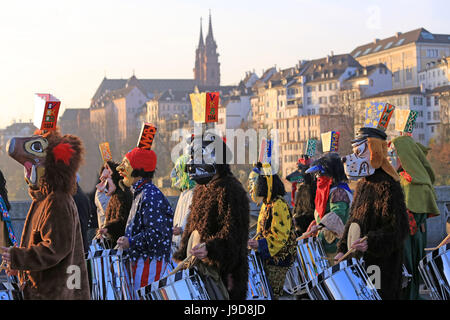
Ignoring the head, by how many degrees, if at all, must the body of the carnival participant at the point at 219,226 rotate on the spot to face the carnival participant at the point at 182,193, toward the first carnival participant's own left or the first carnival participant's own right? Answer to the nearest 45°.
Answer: approximately 135° to the first carnival participant's own right

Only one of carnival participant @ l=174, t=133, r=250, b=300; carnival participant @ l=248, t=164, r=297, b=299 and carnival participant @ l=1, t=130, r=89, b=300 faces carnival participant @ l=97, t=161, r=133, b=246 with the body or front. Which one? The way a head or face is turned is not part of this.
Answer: carnival participant @ l=248, t=164, r=297, b=299

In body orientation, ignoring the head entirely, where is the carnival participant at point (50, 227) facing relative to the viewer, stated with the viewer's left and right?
facing to the left of the viewer

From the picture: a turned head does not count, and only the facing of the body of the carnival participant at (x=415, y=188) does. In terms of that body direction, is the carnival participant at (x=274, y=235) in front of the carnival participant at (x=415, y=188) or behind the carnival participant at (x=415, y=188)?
in front

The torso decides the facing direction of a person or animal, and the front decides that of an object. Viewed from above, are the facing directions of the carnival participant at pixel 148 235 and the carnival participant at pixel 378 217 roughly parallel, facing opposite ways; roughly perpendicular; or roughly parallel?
roughly parallel

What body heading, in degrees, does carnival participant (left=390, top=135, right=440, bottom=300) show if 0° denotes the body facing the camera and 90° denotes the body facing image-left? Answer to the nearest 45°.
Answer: approximately 90°

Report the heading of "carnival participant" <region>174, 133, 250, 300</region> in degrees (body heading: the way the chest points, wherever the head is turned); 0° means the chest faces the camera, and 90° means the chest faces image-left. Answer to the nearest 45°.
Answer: approximately 45°

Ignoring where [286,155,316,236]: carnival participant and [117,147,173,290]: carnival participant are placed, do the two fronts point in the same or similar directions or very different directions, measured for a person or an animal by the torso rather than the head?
same or similar directions
